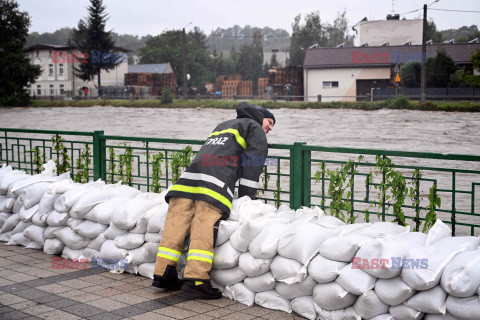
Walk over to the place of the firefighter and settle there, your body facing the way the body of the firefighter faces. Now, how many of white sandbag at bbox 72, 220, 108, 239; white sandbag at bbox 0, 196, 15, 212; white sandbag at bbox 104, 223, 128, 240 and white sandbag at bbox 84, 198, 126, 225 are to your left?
4

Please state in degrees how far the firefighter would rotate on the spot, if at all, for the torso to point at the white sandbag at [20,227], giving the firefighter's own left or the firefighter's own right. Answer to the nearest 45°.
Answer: approximately 90° to the firefighter's own left

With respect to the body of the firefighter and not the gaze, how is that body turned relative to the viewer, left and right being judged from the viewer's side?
facing away from the viewer and to the right of the viewer

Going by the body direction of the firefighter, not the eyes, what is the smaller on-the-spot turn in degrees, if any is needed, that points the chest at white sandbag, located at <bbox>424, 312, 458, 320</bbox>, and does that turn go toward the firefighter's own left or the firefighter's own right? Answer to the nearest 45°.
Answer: approximately 90° to the firefighter's own right

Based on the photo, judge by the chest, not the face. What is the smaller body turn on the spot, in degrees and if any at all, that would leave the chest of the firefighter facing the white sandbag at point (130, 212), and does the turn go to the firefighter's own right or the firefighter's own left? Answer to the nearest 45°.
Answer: approximately 90° to the firefighter's own left

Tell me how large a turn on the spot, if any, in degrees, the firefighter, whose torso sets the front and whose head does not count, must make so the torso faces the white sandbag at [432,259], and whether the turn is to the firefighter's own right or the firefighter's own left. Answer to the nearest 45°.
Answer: approximately 90° to the firefighter's own right

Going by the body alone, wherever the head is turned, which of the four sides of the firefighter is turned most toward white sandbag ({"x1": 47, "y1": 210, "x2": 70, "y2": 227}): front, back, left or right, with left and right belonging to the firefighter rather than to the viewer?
left

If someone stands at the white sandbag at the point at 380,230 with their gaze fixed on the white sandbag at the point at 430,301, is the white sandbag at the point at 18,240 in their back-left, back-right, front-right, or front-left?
back-right

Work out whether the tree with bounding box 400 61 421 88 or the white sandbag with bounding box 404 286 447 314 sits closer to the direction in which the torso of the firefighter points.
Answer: the tree

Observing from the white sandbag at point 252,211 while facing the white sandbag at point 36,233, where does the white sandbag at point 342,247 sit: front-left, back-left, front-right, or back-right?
back-left

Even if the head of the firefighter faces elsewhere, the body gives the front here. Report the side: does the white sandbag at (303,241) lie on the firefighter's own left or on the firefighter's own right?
on the firefighter's own right

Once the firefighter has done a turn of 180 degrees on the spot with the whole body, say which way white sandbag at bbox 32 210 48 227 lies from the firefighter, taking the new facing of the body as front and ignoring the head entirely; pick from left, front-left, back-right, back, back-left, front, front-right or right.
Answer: right

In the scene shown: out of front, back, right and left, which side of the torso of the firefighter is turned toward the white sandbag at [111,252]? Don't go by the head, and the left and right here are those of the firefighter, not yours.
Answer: left
